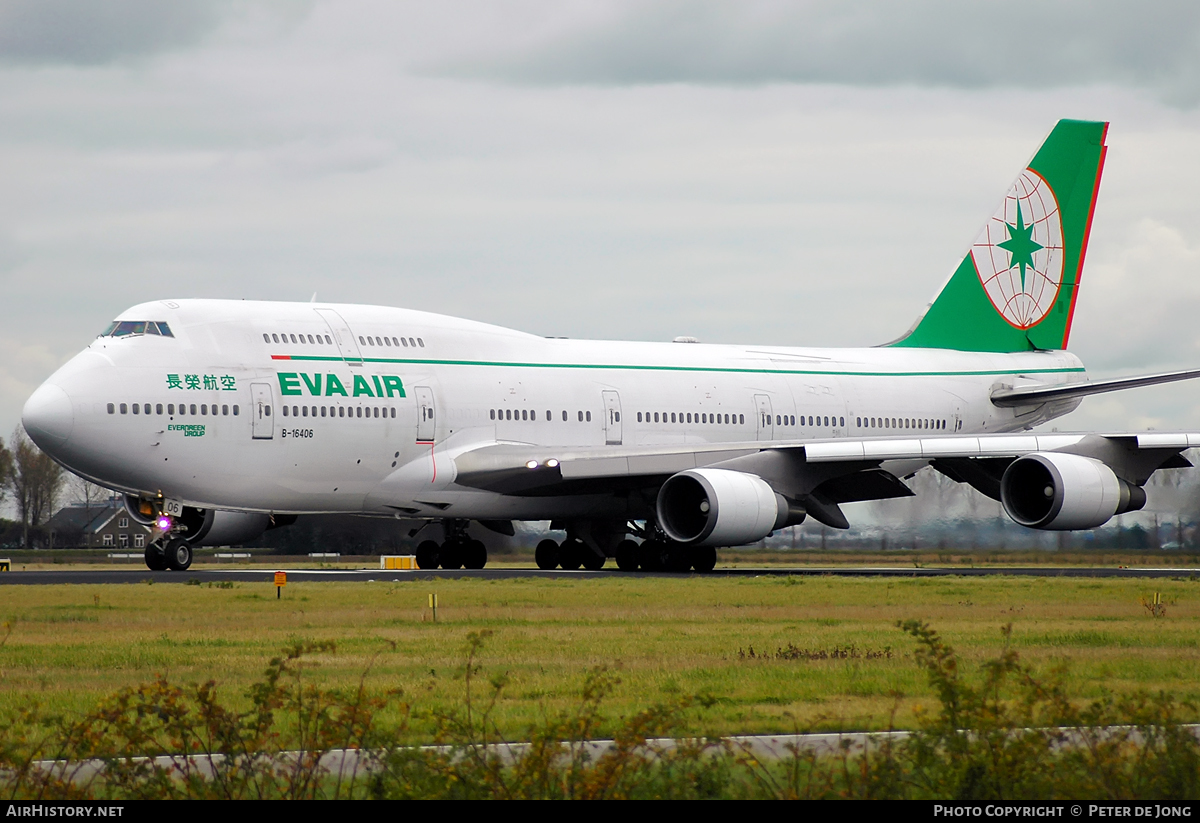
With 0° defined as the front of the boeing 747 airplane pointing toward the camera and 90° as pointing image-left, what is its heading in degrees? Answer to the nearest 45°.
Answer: approximately 45°
